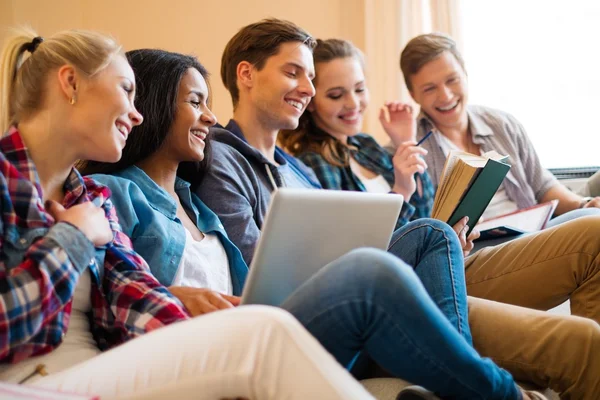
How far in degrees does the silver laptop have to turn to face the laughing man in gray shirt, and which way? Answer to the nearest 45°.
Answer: approximately 45° to its right

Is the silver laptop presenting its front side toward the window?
no

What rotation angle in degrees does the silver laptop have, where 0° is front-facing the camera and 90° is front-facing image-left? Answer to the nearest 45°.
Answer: approximately 135°

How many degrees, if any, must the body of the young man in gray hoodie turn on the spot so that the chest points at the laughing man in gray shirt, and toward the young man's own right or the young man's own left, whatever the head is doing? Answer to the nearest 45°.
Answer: approximately 90° to the young man's own left

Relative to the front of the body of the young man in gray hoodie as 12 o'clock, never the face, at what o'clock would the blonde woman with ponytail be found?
The blonde woman with ponytail is roughly at 2 o'clock from the young man in gray hoodie.

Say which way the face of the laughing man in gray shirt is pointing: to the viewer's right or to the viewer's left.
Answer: to the viewer's left

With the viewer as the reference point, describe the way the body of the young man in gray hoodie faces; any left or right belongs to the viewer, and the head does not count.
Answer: facing the viewer and to the right of the viewer

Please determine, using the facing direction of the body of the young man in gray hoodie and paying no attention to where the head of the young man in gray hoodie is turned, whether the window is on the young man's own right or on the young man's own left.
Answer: on the young man's own left
